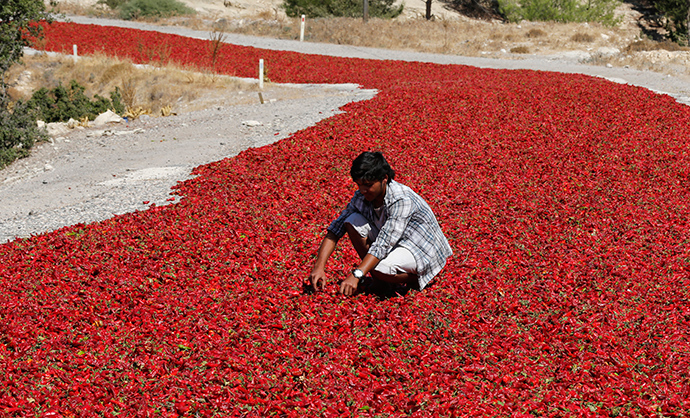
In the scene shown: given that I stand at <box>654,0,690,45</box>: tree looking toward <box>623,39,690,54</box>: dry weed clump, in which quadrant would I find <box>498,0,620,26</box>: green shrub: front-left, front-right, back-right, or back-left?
back-right

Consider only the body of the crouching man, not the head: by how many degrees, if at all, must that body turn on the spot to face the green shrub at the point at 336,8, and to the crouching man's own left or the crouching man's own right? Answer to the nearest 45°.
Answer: approximately 135° to the crouching man's own right

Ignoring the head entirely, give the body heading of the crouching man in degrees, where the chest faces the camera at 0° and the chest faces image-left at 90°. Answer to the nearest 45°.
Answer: approximately 45°

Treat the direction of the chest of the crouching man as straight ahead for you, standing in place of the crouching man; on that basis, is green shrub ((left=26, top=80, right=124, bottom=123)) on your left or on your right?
on your right

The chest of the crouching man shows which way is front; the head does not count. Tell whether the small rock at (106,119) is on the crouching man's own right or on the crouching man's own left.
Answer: on the crouching man's own right

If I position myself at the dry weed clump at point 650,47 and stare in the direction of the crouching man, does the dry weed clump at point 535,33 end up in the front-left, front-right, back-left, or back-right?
back-right

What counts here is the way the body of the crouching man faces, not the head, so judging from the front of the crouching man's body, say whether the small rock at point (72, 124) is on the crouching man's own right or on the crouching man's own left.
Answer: on the crouching man's own right

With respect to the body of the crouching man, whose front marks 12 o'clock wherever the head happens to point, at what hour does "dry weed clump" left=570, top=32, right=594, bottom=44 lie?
The dry weed clump is roughly at 5 o'clock from the crouching man.

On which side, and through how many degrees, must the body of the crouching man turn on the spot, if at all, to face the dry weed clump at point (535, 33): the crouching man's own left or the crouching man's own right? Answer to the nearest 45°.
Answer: approximately 135° to the crouching man's own right

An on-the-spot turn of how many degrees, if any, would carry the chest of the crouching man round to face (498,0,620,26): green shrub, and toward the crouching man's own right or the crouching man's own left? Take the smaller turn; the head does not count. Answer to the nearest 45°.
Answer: approximately 135° to the crouching man's own right
